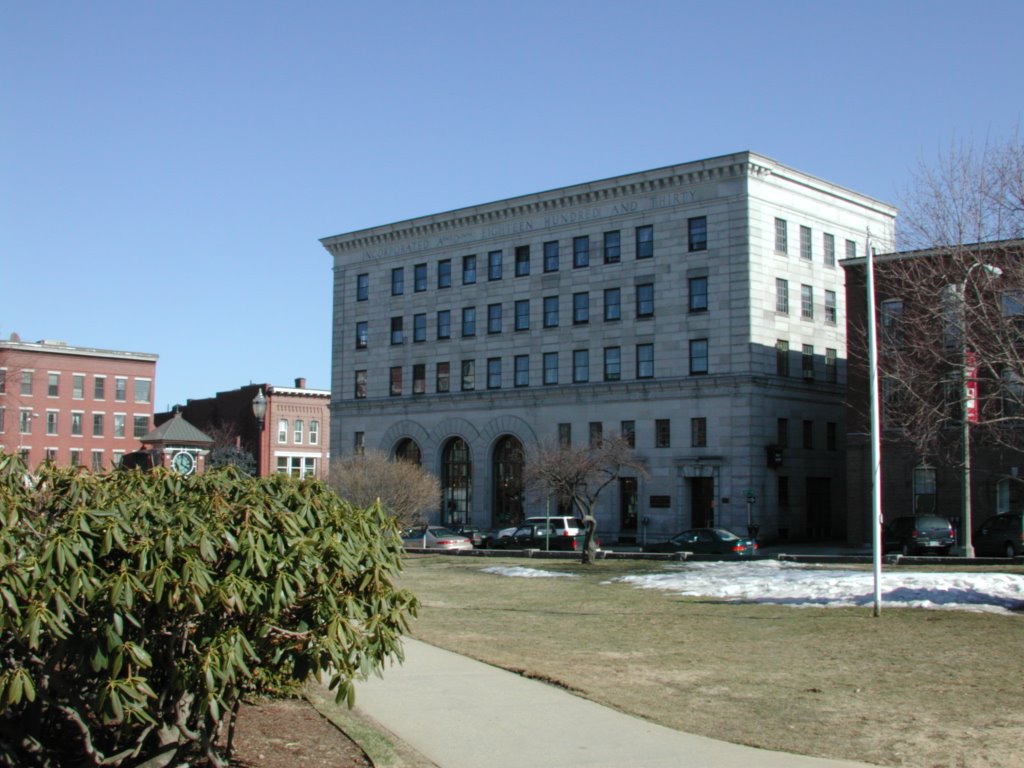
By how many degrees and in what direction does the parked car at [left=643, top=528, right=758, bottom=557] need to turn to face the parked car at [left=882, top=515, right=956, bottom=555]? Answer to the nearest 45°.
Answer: approximately 135° to its right

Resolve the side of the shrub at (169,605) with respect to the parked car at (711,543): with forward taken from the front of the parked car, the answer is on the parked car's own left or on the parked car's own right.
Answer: on the parked car's own left

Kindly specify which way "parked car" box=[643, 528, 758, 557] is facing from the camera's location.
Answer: facing away from the viewer and to the left of the viewer
